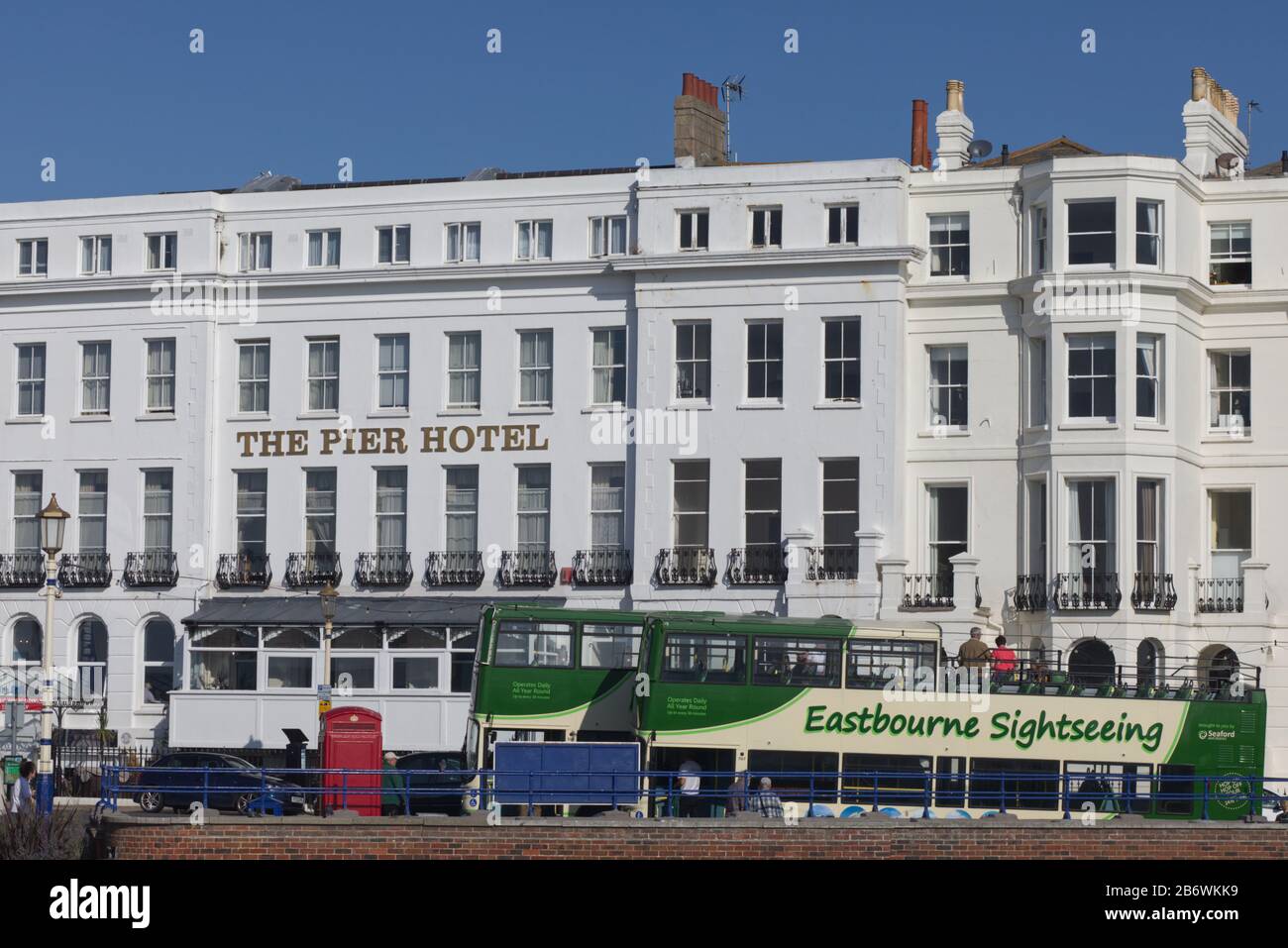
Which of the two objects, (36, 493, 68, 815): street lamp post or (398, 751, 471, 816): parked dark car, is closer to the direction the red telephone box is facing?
the parked dark car

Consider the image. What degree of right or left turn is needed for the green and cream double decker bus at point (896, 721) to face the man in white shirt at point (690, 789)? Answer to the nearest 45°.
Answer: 0° — it already faces them

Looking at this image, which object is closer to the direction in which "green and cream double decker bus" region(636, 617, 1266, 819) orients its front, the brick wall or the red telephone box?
the red telephone box

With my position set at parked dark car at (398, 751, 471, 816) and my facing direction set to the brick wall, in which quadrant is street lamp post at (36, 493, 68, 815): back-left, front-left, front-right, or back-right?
front-right

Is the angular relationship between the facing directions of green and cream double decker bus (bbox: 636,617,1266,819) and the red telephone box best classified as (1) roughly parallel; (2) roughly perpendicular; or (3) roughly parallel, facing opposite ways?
roughly perpendicular

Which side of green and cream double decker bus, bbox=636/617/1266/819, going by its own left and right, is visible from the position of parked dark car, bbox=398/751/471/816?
front

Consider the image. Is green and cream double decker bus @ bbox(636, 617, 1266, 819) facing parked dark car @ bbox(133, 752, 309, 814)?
yes

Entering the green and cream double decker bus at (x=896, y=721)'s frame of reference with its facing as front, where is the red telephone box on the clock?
The red telephone box is roughly at 12 o'clock from the green and cream double decker bus.

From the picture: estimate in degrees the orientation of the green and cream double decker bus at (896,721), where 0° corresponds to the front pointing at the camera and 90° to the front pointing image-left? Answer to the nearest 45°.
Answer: approximately 90°
